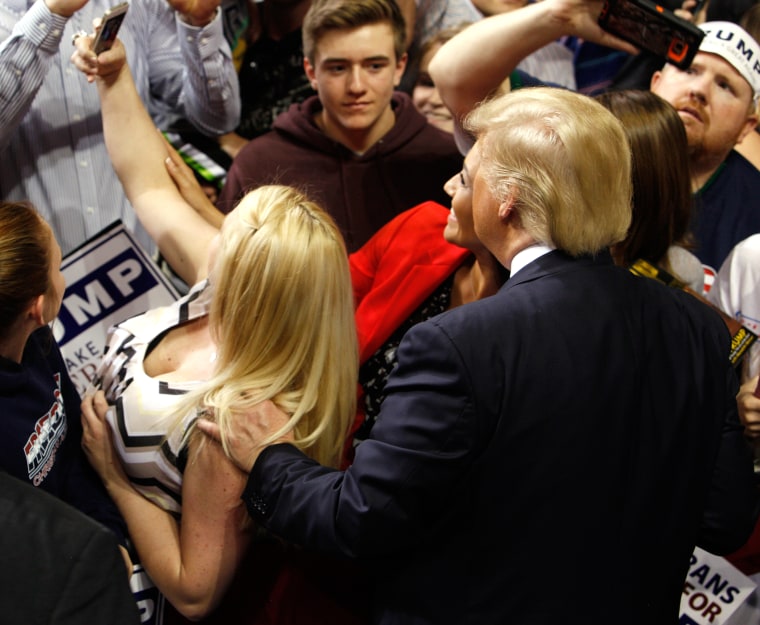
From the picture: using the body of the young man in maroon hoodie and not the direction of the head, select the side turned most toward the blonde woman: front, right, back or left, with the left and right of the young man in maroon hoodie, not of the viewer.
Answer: front

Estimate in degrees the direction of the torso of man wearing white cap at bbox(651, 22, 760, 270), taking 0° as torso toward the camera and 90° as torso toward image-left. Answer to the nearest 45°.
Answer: approximately 45°

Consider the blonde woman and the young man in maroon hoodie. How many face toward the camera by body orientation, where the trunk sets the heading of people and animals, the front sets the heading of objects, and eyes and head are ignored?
1

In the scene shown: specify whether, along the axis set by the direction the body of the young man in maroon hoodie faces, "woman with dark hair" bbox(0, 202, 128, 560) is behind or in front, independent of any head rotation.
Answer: in front

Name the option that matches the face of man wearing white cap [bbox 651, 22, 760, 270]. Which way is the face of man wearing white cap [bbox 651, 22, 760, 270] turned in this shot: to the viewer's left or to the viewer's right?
to the viewer's left

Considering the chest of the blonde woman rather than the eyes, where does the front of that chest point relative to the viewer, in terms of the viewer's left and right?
facing to the left of the viewer

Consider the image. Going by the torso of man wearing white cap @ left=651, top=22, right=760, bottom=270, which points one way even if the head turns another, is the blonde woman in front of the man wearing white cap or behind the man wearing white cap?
in front

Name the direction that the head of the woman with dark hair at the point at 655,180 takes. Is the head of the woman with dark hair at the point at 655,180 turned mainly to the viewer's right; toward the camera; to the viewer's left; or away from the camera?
away from the camera

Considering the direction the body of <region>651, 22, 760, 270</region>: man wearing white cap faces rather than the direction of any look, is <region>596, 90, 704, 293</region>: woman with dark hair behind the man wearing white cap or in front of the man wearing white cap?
in front

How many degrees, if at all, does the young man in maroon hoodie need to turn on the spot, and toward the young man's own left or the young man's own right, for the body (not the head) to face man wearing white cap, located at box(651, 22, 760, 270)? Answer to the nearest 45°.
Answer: approximately 90° to the young man's own left

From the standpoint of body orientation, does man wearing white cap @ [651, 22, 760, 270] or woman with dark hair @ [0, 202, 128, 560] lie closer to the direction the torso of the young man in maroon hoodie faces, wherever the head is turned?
the woman with dark hair
